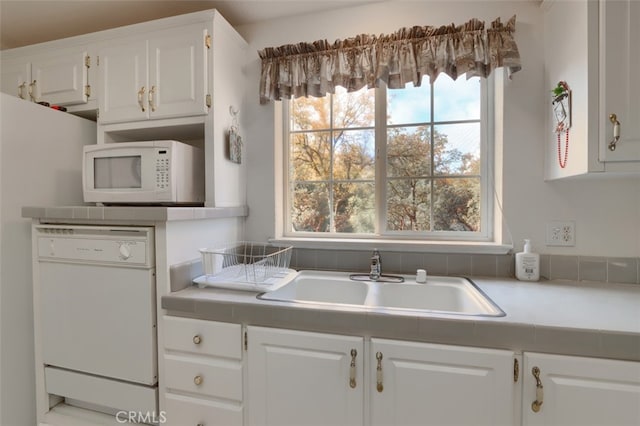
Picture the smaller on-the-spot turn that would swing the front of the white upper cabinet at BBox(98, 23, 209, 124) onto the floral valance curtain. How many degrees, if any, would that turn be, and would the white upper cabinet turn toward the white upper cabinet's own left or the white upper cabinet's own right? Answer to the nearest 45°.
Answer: approximately 90° to the white upper cabinet's own left

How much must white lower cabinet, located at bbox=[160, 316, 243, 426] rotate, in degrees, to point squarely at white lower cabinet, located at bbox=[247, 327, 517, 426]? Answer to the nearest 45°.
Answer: approximately 90° to its left

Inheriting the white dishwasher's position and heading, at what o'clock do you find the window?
The window is roughly at 8 o'clock from the white dishwasher.

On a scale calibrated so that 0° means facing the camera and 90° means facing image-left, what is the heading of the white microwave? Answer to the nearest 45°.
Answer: approximately 45°

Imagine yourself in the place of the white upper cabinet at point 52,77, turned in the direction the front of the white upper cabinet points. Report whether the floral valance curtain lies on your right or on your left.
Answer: on your left

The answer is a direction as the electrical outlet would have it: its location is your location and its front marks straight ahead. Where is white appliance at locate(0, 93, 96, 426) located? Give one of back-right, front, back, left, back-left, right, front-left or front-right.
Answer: front-right

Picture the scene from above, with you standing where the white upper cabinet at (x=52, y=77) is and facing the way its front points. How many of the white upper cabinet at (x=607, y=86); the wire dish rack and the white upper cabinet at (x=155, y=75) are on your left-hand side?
3

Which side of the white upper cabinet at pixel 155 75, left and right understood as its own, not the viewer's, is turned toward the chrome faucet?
left

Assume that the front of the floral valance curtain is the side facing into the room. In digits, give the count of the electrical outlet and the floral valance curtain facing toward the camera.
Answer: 2

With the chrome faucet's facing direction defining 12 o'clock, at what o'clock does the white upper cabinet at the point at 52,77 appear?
The white upper cabinet is roughly at 3 o'clock from the chrome faucet.

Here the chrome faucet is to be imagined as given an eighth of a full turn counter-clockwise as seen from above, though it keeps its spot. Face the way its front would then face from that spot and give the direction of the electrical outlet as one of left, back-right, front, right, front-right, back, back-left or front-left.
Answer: front-left

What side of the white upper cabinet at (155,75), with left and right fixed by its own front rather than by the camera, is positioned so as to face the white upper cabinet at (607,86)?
left
